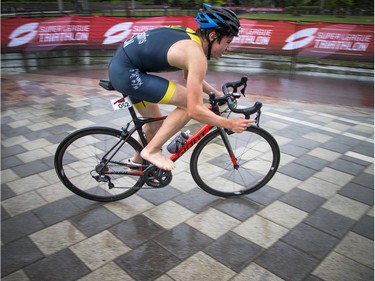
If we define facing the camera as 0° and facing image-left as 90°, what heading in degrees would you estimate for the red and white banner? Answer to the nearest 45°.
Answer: approximately 0°

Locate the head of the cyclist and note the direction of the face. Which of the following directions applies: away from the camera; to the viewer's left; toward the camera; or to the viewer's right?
to the viewer's right

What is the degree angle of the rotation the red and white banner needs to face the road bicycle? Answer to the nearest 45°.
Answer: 0° — it already faces it

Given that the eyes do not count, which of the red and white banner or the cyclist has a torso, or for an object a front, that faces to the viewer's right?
the cyclist

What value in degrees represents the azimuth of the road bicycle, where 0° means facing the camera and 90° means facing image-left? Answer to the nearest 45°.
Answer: approximately 270°

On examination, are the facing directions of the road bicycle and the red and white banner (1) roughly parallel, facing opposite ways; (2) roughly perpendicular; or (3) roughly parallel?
roughly perpendicular

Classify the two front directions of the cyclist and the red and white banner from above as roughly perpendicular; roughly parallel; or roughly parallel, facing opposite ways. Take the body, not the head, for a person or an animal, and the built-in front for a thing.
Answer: roughly perpendicular

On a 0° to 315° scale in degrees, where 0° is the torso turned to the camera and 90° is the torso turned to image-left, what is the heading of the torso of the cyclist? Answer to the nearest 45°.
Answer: approximately 270°
